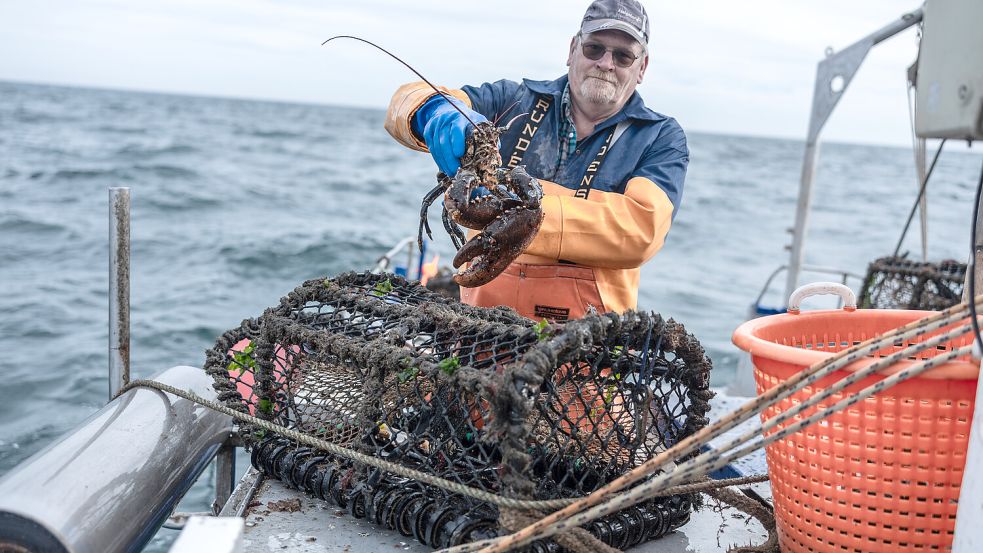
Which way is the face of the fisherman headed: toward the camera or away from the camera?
toward the camera

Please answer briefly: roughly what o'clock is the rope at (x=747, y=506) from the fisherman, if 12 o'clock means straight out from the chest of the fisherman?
The rope is roughly at 11 o'clock from the fisherman.

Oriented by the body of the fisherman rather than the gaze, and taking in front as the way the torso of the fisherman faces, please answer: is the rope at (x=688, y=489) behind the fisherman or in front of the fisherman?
in front

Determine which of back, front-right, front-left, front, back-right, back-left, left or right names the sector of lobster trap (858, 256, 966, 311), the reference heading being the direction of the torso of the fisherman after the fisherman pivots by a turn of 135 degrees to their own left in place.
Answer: front

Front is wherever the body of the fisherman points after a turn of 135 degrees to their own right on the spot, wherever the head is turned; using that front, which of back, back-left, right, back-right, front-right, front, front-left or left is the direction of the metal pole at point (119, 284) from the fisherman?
front-left

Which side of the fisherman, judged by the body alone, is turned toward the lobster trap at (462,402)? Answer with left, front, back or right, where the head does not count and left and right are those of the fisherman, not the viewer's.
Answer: front

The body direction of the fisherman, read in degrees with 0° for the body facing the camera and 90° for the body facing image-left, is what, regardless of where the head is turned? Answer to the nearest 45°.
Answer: approximately 0°
